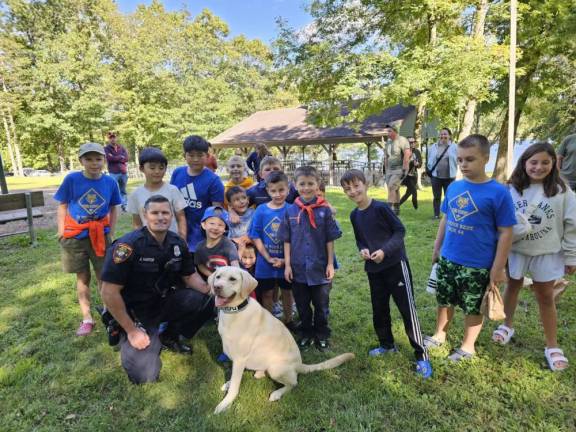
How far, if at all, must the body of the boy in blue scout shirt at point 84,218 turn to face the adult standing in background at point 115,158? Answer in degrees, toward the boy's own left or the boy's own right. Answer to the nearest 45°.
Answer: approximately 180°

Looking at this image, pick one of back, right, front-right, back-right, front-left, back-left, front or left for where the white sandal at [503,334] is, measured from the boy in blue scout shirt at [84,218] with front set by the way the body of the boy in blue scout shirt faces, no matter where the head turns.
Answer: front-left

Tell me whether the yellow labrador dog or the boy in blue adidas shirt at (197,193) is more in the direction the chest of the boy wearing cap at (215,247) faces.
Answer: the yellow labrador dog

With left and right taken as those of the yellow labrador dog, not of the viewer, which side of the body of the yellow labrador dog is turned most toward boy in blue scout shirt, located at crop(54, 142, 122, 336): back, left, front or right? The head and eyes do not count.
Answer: right

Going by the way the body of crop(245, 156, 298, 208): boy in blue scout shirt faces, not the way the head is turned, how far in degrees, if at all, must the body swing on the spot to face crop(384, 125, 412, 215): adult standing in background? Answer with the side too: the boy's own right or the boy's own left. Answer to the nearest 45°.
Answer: approximately 135° to the boy's own left

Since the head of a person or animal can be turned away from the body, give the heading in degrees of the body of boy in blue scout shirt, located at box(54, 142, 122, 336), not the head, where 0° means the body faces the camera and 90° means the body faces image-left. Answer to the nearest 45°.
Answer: approximately 0°

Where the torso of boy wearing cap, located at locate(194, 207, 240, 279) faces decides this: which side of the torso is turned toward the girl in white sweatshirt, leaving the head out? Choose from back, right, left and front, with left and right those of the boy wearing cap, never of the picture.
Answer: left
